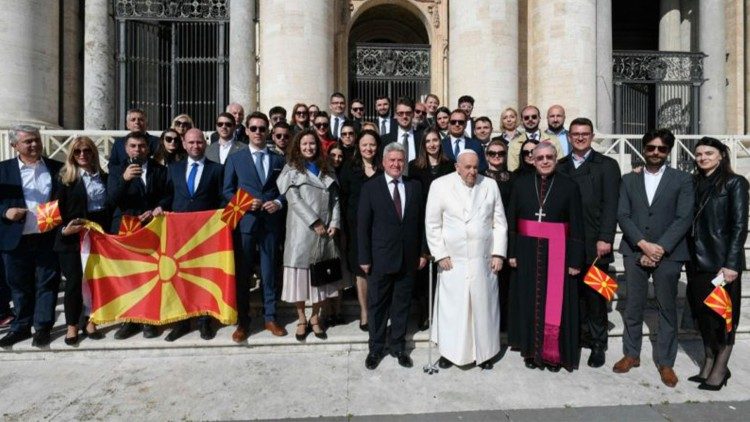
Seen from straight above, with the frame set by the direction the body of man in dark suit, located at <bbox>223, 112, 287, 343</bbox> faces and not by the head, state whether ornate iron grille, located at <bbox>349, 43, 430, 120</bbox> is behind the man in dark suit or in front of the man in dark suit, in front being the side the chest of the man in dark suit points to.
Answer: behind

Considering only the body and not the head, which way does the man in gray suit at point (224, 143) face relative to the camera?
toward the camera

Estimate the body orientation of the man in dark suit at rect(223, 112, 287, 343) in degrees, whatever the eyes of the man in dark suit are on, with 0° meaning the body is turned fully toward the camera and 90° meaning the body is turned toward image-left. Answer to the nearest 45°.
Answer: approximately 0°

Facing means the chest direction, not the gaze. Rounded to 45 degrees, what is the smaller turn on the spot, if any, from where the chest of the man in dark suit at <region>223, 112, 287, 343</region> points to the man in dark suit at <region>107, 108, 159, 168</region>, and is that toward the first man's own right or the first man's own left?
approximately 135° to the first man's own right

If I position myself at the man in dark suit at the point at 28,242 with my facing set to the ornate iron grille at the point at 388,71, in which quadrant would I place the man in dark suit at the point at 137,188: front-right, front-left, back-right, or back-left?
front-right

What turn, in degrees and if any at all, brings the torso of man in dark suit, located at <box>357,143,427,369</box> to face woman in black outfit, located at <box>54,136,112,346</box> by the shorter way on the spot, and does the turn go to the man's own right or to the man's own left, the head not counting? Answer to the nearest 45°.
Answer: approximately 90° to the man's own right

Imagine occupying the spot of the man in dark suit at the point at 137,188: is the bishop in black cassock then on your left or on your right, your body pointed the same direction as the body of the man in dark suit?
on your left

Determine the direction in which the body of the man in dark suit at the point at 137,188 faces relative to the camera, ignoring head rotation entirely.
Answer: toward the camera

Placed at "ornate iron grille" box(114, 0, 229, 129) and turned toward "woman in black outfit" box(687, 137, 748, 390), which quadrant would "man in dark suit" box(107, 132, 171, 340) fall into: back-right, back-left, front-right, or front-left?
front-right

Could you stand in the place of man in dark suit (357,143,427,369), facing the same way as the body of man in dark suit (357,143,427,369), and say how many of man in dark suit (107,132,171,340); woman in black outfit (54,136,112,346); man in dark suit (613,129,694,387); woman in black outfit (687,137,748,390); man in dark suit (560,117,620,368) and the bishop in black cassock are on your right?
2

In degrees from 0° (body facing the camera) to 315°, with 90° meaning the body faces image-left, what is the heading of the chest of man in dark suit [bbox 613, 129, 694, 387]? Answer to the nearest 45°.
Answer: approximately 0°

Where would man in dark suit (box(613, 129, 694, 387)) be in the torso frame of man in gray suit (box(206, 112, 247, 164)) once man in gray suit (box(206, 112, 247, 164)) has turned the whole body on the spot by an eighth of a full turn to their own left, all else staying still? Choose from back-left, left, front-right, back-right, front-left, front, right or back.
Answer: front

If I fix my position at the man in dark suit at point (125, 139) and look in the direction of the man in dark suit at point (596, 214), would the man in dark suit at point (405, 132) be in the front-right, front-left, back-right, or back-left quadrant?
front-left
